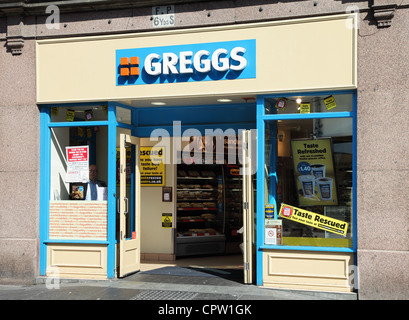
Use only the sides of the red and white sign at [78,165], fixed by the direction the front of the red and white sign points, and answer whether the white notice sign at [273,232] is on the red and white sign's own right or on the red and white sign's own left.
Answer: on the red and white sign's own left

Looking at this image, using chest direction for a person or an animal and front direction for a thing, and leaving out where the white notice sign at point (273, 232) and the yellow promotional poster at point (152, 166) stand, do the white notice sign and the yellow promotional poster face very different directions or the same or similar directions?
same or similar directions

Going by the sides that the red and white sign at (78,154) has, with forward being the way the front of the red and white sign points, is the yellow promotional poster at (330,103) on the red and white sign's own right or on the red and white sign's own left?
on the red and white sign's own left

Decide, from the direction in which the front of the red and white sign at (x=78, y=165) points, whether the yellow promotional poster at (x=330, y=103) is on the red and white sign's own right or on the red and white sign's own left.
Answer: on the red and white sign's own left

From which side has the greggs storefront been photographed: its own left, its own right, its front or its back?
front

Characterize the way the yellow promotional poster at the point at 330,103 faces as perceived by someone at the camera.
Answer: facing the viewer

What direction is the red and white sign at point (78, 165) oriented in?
toward the camera
